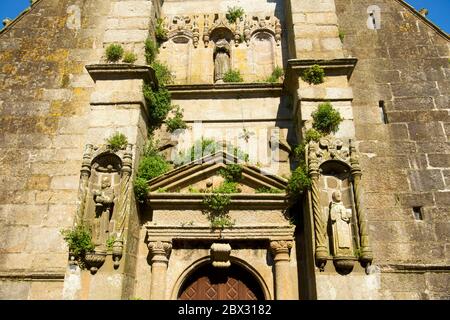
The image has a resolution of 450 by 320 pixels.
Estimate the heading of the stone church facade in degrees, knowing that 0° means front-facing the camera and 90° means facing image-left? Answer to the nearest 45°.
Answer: approximately 0°
